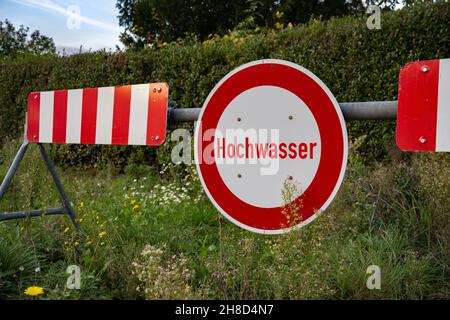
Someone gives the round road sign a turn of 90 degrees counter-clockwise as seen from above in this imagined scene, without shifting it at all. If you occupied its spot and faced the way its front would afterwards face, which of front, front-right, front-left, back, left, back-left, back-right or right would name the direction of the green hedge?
back-left

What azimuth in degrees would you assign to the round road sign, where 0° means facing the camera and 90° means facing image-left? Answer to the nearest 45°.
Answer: approximately 45°

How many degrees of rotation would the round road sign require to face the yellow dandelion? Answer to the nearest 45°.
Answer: approximately 45° to its right
